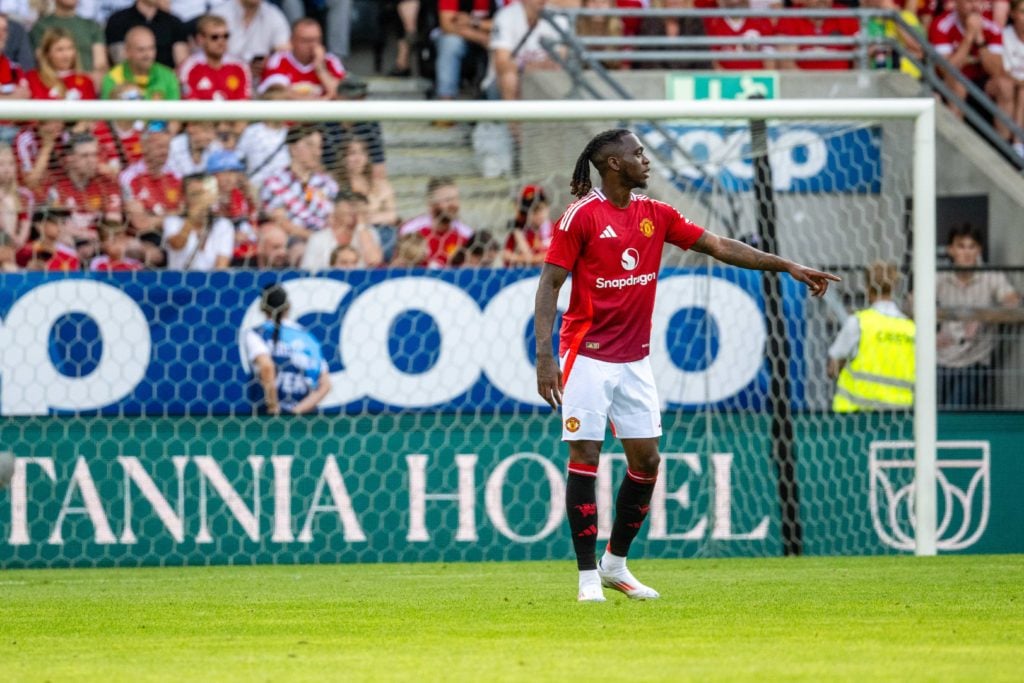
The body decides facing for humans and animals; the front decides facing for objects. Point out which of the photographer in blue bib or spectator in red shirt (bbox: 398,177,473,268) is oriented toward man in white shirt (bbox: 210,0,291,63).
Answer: the photographer in blue bib

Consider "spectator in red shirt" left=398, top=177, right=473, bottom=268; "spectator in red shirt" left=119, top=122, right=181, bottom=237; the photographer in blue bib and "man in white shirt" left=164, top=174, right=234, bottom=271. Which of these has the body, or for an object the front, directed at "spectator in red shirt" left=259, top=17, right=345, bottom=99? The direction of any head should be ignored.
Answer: the photographer in blue bib

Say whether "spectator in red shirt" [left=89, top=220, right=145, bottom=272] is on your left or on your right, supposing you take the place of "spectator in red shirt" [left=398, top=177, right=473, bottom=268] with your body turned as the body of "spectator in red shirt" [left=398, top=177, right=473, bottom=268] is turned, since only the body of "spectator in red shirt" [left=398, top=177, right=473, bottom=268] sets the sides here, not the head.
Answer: on your right

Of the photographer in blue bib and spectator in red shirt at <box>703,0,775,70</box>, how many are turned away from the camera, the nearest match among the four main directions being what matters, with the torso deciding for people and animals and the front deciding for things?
1

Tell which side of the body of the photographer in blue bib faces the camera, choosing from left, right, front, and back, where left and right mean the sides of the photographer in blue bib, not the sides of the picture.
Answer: back

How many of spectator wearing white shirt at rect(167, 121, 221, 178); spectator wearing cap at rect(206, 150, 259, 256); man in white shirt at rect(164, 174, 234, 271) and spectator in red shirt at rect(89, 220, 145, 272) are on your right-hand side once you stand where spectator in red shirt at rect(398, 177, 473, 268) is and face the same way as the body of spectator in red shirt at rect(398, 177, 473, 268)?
4

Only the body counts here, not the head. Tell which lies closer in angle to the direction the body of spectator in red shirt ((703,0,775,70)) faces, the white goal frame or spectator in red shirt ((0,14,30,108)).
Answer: the white goal frame

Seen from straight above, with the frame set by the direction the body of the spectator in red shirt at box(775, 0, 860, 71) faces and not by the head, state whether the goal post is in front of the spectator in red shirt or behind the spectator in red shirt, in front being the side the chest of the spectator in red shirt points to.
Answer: in front

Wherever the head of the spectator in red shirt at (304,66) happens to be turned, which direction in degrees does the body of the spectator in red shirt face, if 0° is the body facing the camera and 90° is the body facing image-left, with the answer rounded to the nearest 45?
approximately 0°

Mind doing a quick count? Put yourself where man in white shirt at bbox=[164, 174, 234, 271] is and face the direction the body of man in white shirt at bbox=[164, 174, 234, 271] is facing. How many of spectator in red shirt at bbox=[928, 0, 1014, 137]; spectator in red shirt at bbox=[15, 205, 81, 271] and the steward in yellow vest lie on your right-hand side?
1

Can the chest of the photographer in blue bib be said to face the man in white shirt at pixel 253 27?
yes

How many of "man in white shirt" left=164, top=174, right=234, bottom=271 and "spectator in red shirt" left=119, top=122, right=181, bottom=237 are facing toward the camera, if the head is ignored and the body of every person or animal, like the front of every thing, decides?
2

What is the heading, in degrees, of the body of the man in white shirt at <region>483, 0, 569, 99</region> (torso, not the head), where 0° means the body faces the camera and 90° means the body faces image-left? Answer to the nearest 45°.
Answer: approximately 315°
